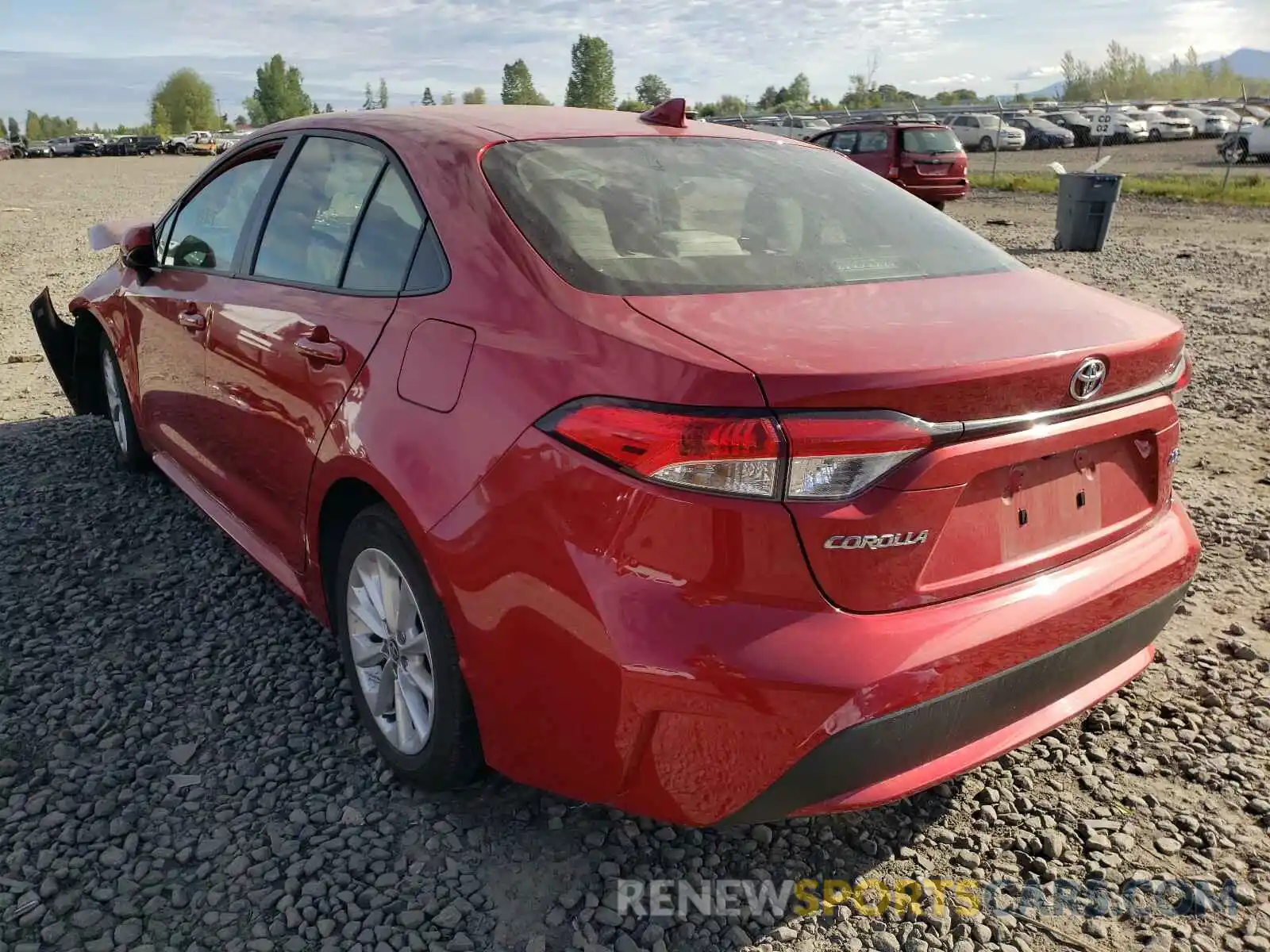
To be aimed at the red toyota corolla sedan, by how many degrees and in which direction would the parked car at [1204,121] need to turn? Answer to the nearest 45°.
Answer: approximately 45° to its right

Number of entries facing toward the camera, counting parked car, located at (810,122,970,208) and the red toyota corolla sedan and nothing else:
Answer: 0

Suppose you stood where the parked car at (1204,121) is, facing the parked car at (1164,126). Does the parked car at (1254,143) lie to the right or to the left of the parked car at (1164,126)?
left

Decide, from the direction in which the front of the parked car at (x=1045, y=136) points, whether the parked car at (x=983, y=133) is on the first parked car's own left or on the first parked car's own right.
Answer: on the first parked car's own right

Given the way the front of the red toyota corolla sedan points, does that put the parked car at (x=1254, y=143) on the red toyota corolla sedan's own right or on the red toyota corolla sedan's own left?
on the red toyota corolla sedan's own right

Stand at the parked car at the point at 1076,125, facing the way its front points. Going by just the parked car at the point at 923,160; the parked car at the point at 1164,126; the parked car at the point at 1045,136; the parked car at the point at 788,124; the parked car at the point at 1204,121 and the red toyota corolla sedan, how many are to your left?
2

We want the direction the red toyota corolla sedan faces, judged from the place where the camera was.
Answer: facing away from the viewer and to the left of the viewer

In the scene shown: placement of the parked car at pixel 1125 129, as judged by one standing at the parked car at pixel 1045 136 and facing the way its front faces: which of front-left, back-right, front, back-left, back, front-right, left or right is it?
left

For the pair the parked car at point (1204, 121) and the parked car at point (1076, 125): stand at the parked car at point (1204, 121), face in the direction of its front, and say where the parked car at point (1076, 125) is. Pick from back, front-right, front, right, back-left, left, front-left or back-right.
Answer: right

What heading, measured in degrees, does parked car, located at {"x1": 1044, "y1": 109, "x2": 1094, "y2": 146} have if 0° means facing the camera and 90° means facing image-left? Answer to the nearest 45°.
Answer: approximately 315°

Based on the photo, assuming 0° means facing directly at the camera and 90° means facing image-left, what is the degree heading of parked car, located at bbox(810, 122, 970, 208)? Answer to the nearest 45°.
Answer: approximately 135°

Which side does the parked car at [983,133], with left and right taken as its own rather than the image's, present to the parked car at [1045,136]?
left

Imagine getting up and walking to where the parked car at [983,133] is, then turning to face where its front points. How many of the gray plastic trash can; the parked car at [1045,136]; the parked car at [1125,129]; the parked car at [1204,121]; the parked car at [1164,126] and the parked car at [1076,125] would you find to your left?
5

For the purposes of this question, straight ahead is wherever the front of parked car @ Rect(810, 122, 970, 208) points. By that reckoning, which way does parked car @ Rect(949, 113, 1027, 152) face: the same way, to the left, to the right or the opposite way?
the opposite way

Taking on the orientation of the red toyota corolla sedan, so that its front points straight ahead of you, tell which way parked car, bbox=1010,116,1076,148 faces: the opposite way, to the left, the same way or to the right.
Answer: the opposite way
